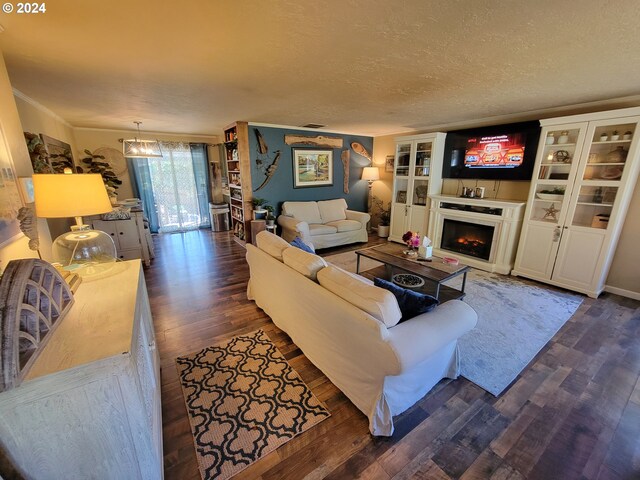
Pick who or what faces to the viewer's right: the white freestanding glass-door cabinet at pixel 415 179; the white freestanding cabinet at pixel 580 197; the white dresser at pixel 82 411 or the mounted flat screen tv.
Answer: the white dresser

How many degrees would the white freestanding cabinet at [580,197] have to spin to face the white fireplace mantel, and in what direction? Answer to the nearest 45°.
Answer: approximately 45° to its right

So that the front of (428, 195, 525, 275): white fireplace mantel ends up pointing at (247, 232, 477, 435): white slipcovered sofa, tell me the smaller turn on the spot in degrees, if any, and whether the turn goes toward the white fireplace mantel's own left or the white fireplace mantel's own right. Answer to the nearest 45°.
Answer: approximately 45° to the white fireplace mantel's own left

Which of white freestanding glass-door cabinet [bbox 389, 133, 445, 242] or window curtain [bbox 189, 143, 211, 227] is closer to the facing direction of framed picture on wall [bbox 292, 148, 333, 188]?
the white freestanding glass-door cabinet

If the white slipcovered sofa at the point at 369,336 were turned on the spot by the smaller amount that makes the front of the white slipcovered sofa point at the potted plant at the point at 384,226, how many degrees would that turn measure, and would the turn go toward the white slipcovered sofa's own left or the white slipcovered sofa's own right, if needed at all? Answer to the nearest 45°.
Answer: approximately 45° to the white slipcovered sofa's own left

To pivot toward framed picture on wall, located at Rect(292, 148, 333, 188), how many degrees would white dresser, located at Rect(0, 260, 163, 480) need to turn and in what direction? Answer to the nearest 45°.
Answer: approximately 45° to its left

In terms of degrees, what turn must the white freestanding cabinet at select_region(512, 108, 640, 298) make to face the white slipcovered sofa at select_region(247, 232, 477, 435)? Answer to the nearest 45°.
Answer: approximately 45° to its left

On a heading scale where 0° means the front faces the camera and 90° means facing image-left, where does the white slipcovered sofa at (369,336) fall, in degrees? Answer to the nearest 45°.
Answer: approximately 225°

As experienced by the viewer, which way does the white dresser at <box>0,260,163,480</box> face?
facing to the right of the viewer
